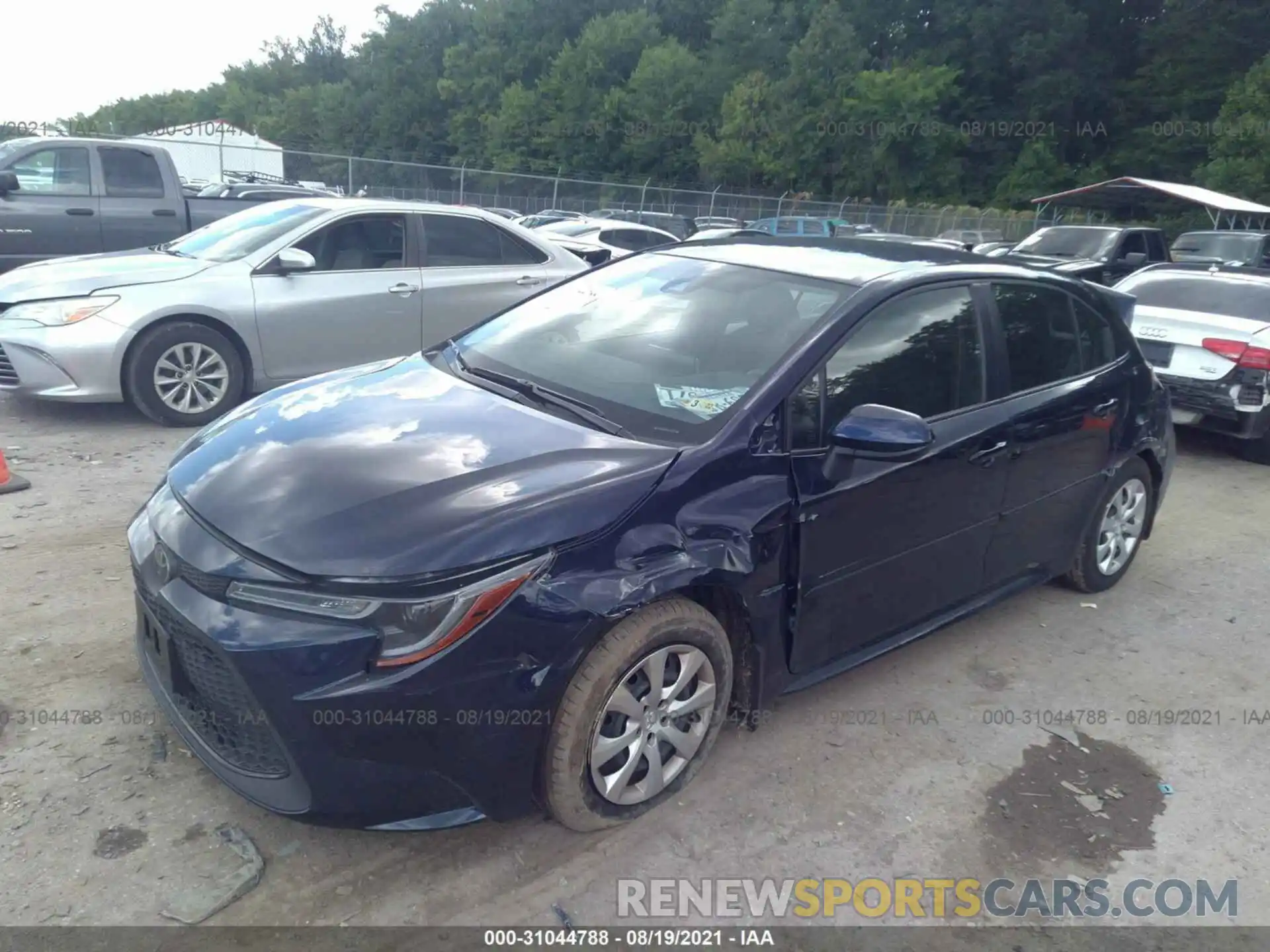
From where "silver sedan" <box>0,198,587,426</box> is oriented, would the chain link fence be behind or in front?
behind

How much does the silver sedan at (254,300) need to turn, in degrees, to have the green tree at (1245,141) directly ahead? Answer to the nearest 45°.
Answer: approximately 180°

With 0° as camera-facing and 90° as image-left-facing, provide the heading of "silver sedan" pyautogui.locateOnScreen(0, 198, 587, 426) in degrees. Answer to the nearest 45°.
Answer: approximately 45°

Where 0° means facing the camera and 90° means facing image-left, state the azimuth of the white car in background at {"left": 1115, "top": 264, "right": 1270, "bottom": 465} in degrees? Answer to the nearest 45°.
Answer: approximately 225°

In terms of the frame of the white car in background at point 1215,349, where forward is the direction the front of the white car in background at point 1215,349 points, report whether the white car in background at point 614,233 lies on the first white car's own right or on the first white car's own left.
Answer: on the first white car's own left
